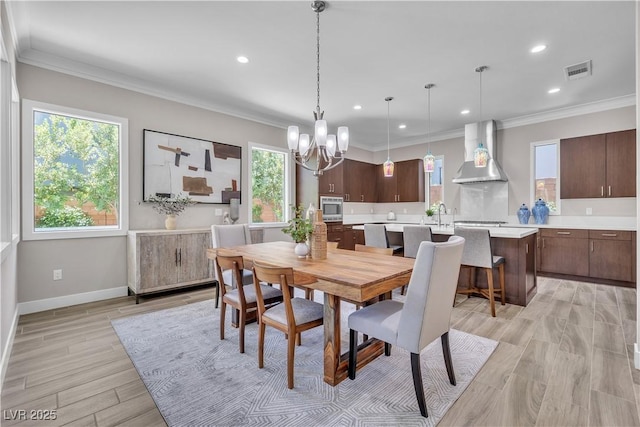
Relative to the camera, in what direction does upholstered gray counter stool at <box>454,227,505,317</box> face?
facing away from the viewer and to the right of the viewer

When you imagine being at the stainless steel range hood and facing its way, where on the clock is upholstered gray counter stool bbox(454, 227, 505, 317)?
The upholstered gray counter stool is roughly at 12 o'clock from the stainless steel range hood.

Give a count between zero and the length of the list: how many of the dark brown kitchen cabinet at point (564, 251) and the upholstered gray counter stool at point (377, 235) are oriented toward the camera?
1

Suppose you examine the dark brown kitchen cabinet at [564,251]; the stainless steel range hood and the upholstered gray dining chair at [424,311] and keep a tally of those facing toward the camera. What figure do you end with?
2

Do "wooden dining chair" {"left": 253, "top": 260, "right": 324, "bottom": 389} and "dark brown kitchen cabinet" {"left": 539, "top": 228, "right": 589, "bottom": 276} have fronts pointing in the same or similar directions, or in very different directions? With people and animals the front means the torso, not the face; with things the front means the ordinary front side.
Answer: very different directions

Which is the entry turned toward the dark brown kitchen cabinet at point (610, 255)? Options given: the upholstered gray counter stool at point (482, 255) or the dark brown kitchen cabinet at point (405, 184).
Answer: the upholstered gray counter stool

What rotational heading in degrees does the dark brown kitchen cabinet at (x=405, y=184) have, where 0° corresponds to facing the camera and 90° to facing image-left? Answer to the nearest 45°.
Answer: approximately 45°

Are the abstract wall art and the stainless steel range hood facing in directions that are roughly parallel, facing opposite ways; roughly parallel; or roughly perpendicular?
roughly perpendicular

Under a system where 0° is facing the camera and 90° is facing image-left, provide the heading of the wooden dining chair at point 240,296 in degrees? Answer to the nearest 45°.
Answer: approximately 225°

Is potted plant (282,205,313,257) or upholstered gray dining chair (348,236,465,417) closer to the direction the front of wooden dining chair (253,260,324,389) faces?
the potted plant

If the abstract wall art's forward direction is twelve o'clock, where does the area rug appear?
The area rug is roughly at 1 o'clock from the abstract wall art.
